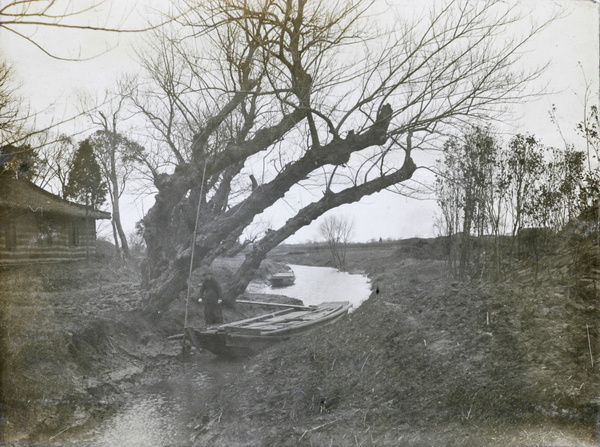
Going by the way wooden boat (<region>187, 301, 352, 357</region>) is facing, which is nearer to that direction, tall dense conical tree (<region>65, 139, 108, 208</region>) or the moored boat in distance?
the moored boat in distance

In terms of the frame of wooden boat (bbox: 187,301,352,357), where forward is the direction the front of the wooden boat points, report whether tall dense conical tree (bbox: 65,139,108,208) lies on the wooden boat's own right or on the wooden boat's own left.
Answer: on the wooden boat's own left

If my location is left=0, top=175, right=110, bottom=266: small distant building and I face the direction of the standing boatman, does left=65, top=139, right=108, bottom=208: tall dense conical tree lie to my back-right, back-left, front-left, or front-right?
back-left

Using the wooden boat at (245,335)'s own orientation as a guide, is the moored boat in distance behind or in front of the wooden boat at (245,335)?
in front

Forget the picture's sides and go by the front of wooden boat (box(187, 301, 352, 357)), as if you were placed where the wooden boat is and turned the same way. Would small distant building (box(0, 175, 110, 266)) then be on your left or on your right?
on your left

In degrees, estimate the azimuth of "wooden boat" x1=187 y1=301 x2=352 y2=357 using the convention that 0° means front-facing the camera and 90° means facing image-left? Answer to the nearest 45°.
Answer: approximately 225°
